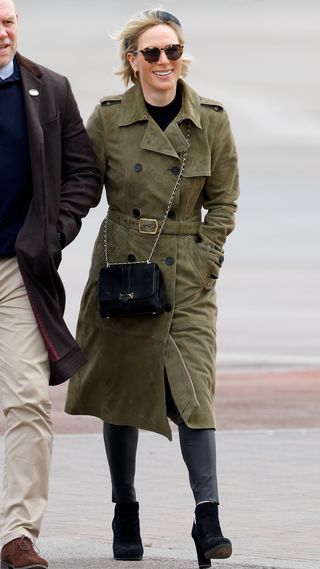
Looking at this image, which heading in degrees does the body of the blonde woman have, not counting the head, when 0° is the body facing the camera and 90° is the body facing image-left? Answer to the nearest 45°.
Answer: approximately 0°

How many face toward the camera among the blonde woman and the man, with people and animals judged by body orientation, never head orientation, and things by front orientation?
2

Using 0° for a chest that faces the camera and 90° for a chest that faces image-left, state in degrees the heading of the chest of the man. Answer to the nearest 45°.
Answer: approximately 0°
